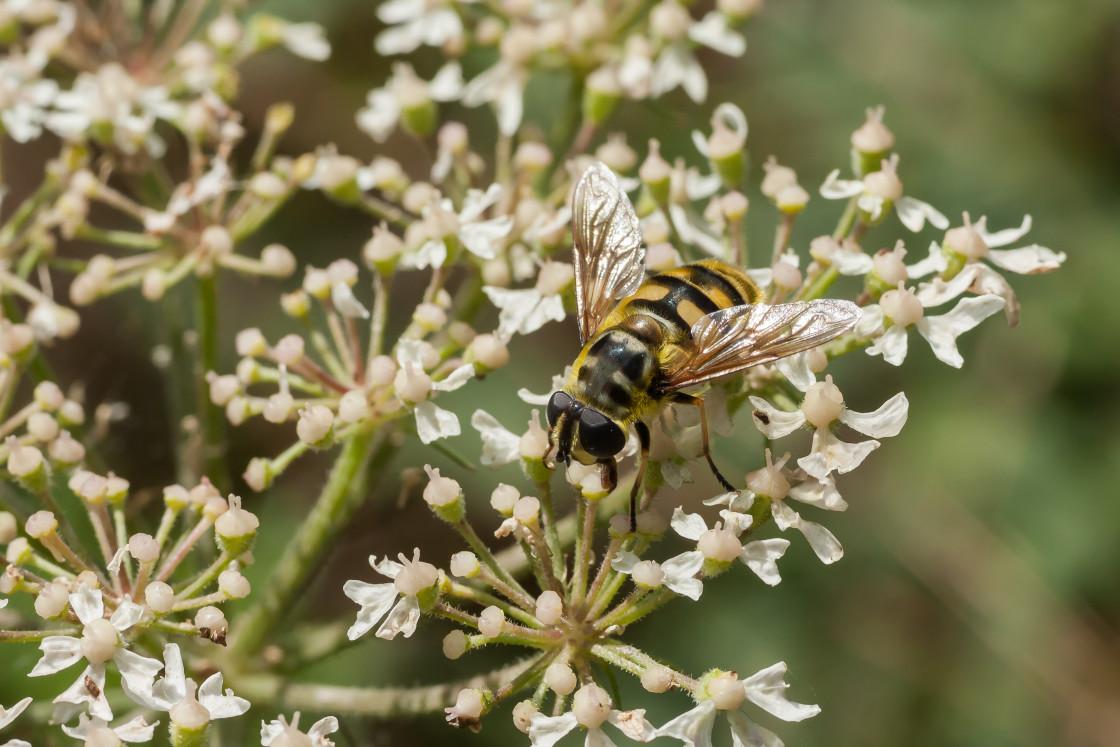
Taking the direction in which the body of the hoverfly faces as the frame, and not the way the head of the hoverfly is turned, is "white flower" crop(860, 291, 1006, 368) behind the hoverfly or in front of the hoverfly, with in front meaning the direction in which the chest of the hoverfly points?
behind

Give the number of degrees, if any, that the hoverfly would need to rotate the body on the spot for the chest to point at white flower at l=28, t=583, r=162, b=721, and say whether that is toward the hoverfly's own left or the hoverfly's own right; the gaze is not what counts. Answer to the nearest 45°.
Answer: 0° — it already faces it

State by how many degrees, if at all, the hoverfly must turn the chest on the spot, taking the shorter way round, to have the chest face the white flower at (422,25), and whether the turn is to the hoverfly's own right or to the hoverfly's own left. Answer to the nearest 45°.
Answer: approximately 90° to the hoverfly's own right

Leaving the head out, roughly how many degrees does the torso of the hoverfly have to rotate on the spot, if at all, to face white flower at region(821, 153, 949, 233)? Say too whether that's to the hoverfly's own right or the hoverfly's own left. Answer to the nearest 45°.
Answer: approximately 180°

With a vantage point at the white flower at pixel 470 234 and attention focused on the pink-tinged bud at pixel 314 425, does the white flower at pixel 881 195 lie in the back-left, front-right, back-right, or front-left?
back-left

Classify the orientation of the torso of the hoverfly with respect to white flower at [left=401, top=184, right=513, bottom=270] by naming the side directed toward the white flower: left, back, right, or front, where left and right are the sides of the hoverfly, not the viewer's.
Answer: right

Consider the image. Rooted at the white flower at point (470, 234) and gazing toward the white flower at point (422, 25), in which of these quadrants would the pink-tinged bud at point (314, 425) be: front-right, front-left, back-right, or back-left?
back-left

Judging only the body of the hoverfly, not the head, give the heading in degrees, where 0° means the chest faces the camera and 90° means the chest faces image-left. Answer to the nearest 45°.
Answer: approximately 45°

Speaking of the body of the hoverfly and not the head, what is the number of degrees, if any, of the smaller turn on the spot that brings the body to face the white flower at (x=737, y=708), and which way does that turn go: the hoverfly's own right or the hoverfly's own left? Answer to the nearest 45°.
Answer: approximately 90° to the hoverfly's own left
